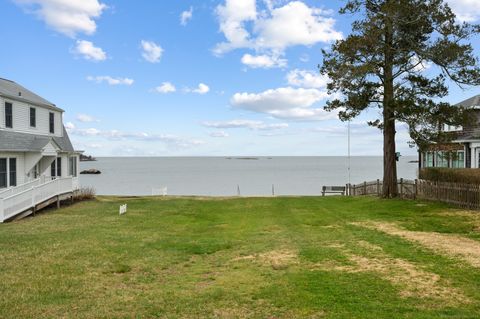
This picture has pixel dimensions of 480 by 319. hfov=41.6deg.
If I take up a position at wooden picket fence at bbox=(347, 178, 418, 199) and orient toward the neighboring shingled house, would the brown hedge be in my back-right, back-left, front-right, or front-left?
front-right

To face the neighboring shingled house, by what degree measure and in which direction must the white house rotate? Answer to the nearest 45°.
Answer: approximately 45° to its left

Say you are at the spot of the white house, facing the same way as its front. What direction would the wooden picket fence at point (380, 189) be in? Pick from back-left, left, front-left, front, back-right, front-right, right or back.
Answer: front-left

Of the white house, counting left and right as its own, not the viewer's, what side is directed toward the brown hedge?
front

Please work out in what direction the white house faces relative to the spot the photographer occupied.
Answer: facing the viewer and to the right of the viewer

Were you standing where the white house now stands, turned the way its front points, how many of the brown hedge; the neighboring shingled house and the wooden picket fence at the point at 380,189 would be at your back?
0

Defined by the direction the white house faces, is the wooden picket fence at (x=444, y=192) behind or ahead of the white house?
ahead

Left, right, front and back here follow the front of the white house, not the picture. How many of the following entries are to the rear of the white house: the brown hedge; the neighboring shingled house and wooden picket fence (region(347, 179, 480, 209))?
0

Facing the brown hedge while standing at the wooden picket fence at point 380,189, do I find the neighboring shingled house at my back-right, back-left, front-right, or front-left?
front-left
